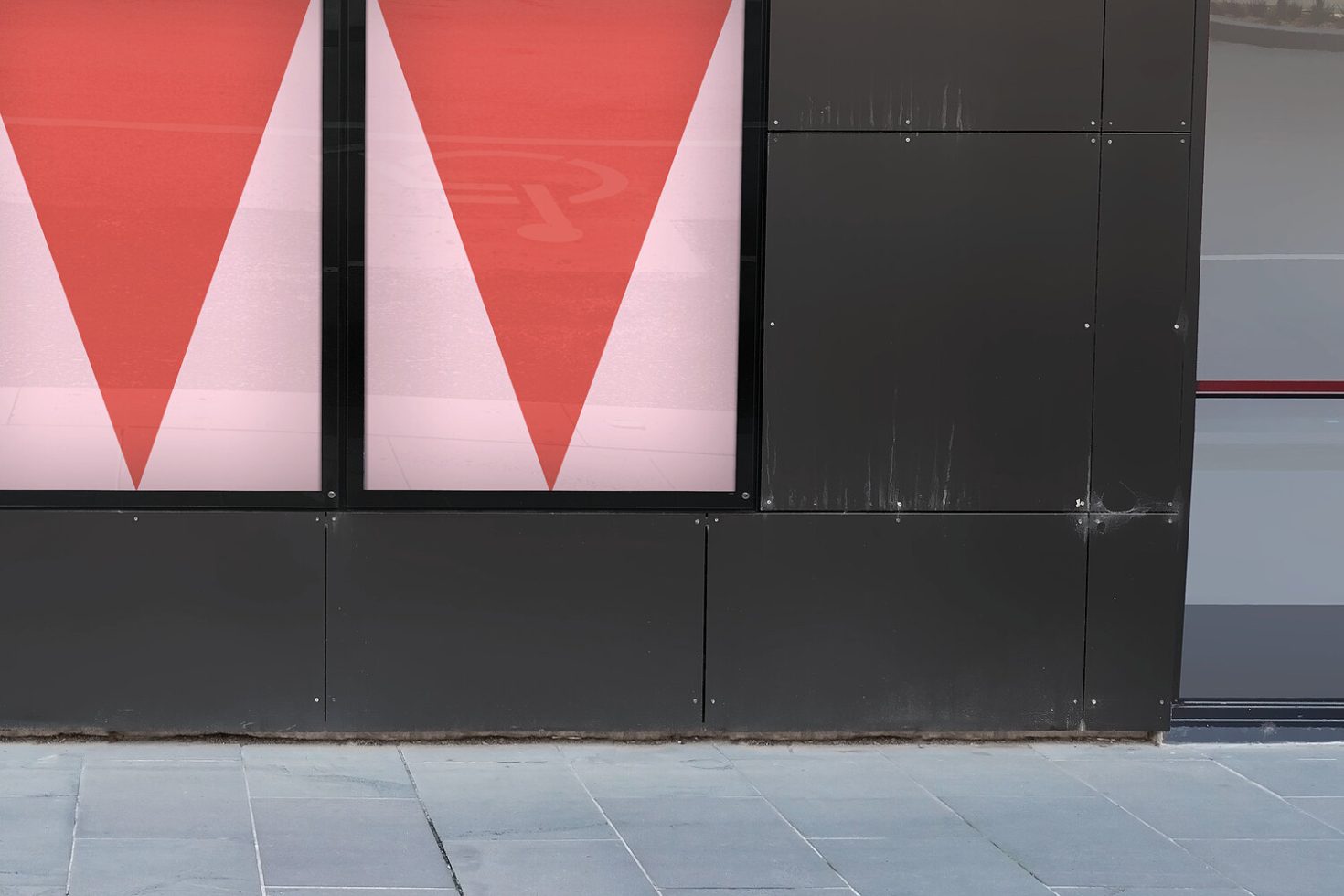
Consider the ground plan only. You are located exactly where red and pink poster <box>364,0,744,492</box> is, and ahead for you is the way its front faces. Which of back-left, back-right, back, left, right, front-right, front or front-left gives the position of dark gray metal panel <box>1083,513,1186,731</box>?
left

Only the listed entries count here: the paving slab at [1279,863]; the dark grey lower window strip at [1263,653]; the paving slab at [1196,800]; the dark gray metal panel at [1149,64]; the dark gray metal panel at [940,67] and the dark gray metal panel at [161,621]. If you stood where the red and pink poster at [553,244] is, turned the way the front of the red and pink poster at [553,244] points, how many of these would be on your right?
1

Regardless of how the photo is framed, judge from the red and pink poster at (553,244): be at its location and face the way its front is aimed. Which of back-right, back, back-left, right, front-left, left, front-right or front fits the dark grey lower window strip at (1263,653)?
left

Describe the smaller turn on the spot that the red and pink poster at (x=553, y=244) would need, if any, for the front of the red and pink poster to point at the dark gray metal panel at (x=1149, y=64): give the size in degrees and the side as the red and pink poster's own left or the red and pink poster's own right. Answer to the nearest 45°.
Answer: approximately 90° to the red and pink poster's own left

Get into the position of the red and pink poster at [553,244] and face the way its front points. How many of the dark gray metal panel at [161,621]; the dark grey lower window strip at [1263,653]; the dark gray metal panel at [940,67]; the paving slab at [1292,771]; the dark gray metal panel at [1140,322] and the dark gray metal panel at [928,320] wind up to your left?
5

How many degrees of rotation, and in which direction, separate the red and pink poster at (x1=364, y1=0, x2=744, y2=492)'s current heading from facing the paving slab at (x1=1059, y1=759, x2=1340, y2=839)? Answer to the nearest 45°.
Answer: approximately 90° to its left

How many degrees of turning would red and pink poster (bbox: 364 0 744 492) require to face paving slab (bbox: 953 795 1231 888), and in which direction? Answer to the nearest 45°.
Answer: approximately 45° to its left

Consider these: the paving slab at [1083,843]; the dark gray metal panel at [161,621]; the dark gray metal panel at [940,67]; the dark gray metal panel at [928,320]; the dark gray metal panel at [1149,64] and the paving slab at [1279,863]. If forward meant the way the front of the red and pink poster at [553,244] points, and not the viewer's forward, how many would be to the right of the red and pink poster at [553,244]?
1

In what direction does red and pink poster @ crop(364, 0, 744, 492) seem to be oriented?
toward the camera

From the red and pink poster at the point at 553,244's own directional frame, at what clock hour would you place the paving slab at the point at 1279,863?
The paving slab is roughly at 10 o'clock from the red and pink poster.
